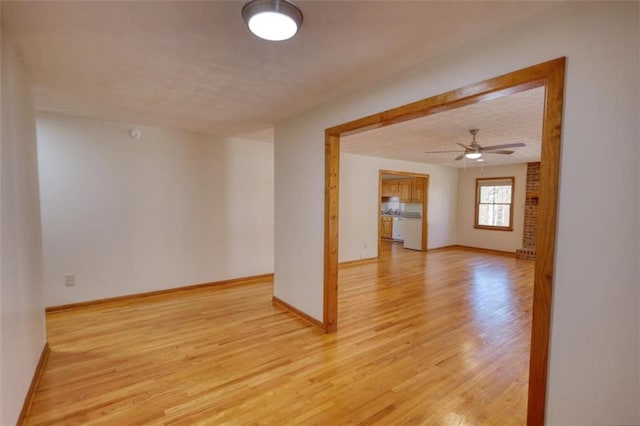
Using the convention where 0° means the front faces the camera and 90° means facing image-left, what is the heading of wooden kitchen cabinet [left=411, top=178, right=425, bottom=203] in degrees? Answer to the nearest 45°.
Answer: approximately 45°

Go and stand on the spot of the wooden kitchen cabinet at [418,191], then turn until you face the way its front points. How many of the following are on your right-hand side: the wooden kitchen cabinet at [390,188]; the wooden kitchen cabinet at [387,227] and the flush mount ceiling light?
2

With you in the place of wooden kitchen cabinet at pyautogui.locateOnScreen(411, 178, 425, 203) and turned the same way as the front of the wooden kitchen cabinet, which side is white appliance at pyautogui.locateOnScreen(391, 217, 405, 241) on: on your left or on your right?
on your right

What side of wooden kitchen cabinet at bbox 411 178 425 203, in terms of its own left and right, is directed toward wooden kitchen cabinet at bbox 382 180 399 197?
right
